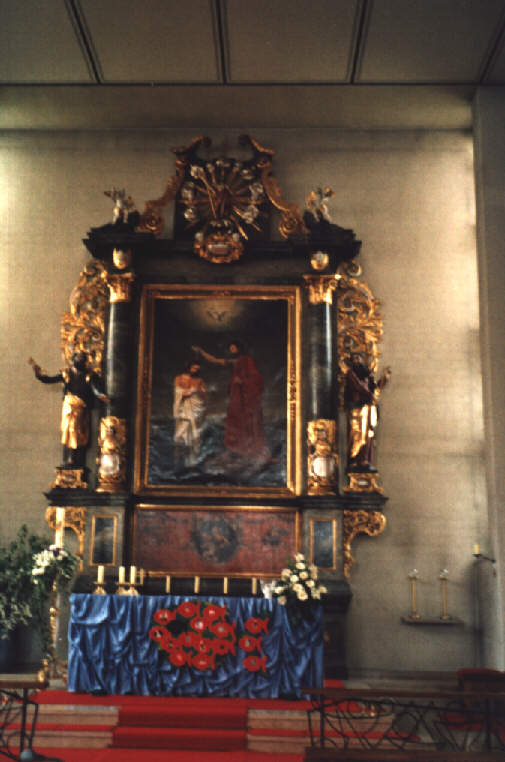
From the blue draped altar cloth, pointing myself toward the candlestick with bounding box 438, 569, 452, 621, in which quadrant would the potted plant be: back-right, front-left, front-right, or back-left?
back-left

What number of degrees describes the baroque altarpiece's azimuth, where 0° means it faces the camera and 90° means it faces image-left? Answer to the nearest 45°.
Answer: approximately 0°

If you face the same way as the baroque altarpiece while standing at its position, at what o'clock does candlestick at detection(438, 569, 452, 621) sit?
The candlestick is roughly at 9 o'clock from the baroque altarpiece.
